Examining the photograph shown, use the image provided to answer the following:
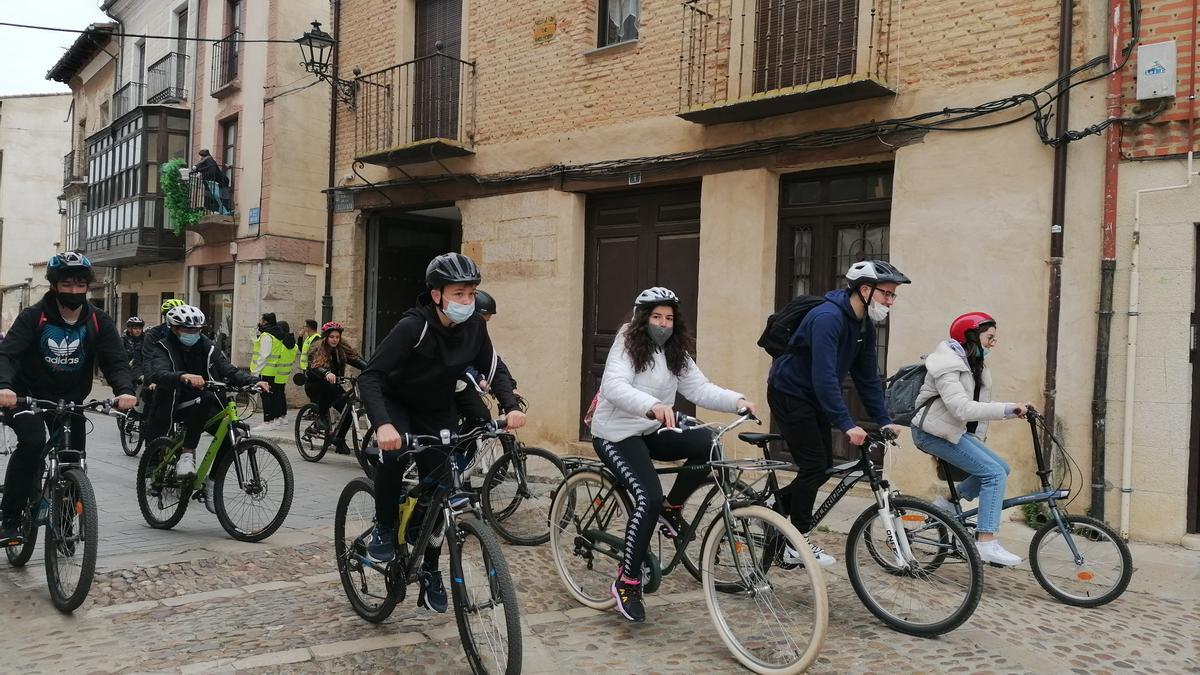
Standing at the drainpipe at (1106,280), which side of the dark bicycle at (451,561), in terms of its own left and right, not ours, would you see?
left

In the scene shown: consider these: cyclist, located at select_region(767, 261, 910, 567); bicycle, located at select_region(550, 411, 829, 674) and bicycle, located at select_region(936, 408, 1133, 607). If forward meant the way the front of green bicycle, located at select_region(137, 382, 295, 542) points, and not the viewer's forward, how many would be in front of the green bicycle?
3

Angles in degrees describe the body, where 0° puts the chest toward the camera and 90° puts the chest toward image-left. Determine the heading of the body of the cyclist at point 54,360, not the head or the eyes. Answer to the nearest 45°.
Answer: approximately 0°

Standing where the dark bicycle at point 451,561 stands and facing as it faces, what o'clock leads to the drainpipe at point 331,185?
The drainpipe is roughly at 7 o'clock from the dark bicycle.

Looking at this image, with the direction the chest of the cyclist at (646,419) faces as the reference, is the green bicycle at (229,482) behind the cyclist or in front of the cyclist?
behind

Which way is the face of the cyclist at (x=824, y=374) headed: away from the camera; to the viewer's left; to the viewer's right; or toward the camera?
to the viewer's right

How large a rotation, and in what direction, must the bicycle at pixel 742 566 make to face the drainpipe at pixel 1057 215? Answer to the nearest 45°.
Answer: approximately 90° to its left

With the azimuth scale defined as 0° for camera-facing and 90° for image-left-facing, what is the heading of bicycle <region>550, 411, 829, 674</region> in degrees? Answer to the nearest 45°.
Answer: approximately 315°

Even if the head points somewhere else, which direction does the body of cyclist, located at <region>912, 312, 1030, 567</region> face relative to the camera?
to the viewer's right

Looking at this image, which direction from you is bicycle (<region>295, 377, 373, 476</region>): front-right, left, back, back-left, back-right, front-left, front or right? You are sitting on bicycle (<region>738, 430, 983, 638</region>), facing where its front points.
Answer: back

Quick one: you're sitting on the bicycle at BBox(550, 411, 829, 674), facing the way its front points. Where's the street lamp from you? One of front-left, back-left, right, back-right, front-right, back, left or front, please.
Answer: back

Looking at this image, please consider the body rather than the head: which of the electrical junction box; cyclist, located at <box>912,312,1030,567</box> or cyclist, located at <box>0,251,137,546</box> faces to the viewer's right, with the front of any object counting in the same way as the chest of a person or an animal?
cyclist, located at <box>912,312,1030,567</box>

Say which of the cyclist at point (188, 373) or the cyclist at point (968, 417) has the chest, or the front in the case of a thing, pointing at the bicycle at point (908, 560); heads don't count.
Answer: the cyclist at point (188, 373)

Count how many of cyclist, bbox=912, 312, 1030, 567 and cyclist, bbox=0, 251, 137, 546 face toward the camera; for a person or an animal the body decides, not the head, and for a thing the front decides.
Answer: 1

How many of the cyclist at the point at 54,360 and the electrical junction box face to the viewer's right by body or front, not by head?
0

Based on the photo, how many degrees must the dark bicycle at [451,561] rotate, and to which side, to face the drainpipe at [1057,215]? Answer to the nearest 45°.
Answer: approximately 90° to its left

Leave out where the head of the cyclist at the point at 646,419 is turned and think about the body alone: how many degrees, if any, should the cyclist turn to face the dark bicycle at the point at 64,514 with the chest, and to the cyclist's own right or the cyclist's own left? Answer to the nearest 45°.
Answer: approximately 135° to the cyclist's own right

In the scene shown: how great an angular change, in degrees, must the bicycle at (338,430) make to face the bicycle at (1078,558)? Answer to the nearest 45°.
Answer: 0° — it already faces it
